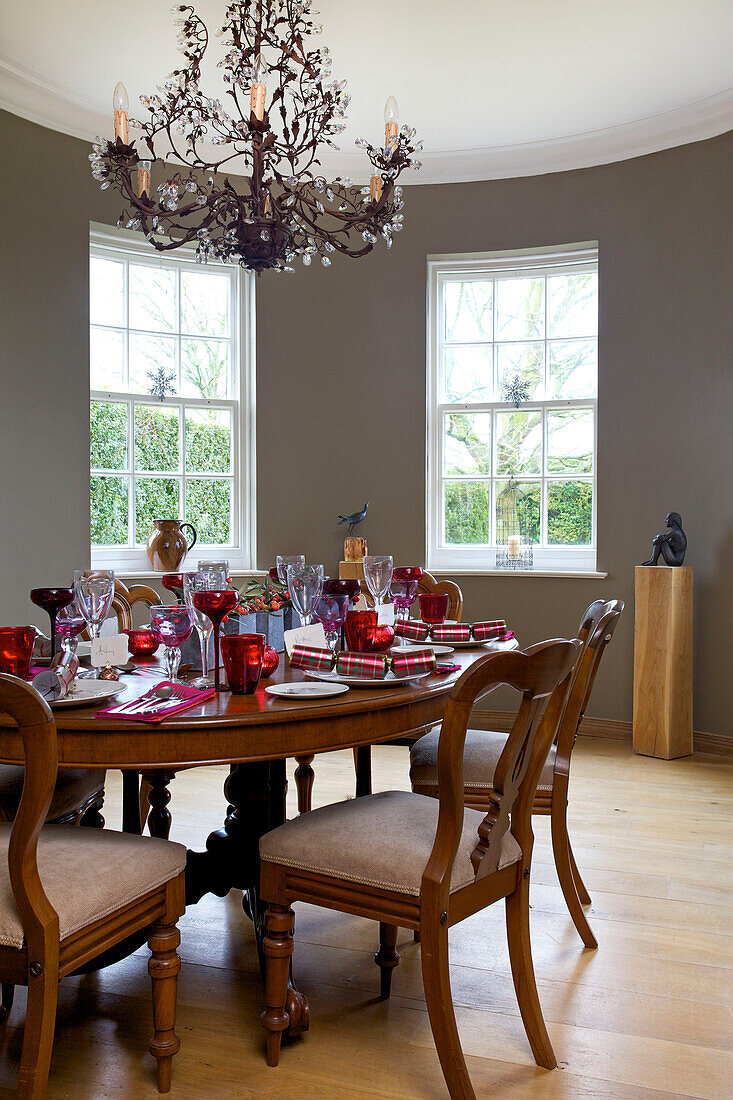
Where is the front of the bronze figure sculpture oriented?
to the viewer's left

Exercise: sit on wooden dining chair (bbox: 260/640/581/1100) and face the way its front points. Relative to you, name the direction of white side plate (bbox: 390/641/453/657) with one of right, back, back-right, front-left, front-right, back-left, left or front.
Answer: front-right

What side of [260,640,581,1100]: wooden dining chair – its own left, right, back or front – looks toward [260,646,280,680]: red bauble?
front

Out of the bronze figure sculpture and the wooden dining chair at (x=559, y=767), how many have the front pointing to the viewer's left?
2

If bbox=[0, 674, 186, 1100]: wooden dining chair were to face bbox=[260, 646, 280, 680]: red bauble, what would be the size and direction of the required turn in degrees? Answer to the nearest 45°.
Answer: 0° — it already faces it

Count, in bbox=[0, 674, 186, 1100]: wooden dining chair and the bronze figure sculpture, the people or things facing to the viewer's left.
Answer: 1

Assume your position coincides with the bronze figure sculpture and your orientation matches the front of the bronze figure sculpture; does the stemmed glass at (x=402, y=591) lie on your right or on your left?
on your left

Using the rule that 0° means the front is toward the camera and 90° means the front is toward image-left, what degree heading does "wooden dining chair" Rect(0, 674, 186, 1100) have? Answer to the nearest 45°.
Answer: approximately 225°

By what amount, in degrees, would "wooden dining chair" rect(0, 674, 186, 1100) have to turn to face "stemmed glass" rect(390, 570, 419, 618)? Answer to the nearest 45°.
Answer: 0° — it already faces it

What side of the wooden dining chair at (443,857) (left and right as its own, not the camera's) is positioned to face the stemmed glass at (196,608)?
front

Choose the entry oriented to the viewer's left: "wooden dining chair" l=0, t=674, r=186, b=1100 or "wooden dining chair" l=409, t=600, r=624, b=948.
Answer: "wooden dining chair" l=409, t=600, r=624, b=948

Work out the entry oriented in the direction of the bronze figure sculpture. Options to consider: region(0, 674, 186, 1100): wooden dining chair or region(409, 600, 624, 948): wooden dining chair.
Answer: region(0, 674, 186, 1100): wooden dining chair

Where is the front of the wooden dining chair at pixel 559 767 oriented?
to the viewer's left

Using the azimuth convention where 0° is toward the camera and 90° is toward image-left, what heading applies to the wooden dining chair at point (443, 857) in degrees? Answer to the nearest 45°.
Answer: approximately 135°

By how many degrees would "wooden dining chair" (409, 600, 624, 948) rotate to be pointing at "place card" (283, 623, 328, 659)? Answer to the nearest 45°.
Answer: approximately 45° to its left
